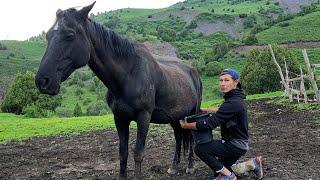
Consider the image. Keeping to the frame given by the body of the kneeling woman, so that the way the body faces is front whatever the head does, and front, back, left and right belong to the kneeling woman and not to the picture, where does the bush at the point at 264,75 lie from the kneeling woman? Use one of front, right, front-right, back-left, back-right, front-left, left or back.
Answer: right

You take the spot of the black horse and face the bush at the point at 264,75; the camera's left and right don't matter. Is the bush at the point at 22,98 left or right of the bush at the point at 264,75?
left

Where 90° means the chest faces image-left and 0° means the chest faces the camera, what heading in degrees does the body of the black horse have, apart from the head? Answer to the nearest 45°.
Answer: approximately 45°

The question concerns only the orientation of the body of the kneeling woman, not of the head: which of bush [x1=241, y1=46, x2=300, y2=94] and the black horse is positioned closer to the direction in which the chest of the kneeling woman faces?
the black horse

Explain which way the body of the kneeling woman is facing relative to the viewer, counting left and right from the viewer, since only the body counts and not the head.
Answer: facing to the left of the viewer

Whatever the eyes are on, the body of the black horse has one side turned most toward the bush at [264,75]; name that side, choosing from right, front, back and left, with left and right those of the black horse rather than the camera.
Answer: back

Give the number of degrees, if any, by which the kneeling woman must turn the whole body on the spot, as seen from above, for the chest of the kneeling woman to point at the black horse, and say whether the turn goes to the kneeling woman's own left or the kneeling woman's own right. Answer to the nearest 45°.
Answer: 0° — they already face it

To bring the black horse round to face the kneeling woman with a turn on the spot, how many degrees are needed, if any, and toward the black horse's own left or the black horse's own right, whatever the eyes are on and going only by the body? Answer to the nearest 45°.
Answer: approximately 135° to the black horse's own left

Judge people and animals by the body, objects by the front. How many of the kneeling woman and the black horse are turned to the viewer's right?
0
